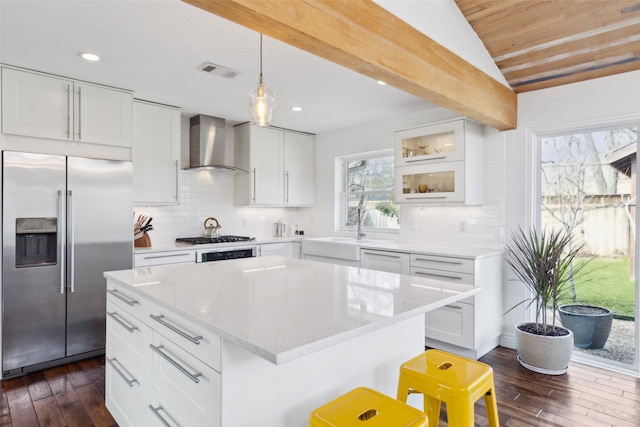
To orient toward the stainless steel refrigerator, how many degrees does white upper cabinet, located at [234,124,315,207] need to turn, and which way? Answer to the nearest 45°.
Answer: approximately 90° to its right

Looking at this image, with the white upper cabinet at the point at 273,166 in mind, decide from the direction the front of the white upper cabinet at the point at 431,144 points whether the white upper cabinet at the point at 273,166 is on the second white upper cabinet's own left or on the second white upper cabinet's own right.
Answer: on the second white upper cabinet's own right

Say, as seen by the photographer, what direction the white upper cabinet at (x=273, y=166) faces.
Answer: facing the viewer and to the right of the viewer

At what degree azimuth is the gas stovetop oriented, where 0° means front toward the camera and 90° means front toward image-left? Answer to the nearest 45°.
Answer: approximately 315°

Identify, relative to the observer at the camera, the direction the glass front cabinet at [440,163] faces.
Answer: facing the viewer and to the left of the viewer

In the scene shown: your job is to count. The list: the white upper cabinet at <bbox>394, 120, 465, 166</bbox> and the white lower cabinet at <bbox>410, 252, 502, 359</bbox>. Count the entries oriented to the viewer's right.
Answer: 0

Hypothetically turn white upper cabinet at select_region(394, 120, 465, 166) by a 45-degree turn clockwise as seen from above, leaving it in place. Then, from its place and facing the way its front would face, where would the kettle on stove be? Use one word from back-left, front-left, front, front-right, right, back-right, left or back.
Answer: front

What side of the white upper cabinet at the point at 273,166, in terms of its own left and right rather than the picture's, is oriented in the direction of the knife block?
right

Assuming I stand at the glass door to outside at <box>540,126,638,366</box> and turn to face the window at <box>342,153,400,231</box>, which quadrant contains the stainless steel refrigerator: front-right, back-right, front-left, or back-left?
front-left
